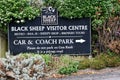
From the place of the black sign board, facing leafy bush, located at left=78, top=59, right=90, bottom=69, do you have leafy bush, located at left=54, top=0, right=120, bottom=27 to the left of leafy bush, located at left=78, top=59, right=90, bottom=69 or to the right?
left

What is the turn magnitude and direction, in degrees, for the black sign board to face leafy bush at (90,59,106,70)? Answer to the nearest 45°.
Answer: approximately 45° to its left

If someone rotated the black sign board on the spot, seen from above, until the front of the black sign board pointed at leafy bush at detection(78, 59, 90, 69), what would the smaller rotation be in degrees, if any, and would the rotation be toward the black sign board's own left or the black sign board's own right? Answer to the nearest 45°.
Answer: approximately 45° to the black sign board's own left

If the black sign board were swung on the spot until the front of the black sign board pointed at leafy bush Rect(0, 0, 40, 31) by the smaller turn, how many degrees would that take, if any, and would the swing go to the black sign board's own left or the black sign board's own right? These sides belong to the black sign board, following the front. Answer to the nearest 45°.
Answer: approximately 90° to the black sign board's own right

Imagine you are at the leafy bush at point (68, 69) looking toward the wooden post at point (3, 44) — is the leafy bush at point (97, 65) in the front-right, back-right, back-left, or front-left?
back-right

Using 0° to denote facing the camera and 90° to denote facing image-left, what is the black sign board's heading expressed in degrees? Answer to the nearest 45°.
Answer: approximately 0°

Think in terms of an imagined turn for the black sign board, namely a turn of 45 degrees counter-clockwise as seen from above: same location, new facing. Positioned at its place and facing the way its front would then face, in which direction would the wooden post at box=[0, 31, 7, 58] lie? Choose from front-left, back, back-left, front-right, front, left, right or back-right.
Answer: back-right
